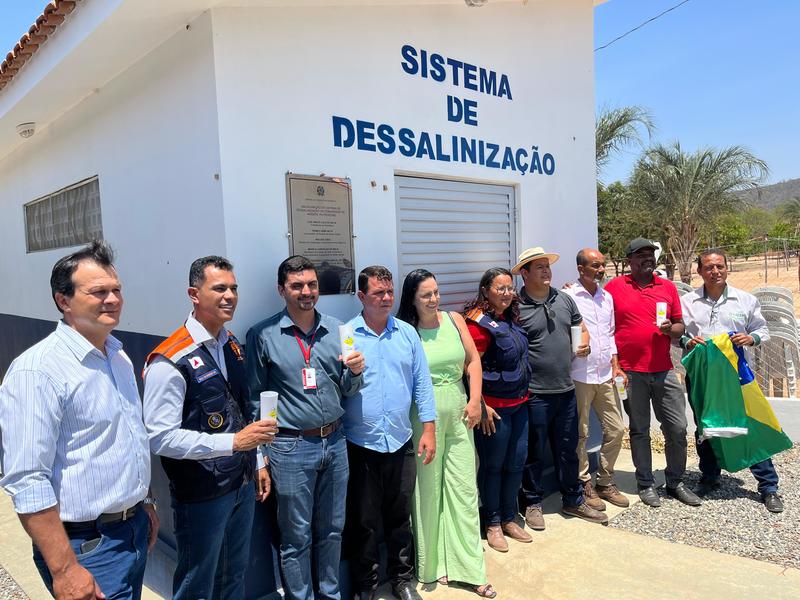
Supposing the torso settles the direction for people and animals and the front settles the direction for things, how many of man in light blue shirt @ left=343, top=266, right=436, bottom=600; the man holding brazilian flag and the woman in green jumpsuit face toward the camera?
3

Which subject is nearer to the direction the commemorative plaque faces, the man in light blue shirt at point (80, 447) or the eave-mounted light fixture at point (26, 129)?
the man in light blue shirt

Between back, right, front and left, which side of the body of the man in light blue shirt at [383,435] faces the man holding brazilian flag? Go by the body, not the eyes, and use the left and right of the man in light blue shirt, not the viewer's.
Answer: left

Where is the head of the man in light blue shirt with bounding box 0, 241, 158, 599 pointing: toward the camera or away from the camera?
toward the camera

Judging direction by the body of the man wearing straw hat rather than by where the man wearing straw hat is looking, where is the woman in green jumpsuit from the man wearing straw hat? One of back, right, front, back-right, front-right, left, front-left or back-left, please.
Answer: right

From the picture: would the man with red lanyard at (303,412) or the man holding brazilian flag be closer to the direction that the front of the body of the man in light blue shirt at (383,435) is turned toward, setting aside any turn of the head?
the man with red lanyard

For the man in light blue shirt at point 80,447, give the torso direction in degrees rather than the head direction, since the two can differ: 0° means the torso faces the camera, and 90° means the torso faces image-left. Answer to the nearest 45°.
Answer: approximately 315°

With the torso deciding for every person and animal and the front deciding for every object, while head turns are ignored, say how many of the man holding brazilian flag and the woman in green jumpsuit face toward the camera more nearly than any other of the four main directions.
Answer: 2

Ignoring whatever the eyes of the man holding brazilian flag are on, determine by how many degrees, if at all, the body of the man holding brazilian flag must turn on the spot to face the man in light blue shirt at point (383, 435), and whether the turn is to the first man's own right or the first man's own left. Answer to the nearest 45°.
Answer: approximately 45° to the first man's own right

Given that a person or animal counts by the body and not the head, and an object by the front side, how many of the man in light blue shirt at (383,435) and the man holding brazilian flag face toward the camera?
2

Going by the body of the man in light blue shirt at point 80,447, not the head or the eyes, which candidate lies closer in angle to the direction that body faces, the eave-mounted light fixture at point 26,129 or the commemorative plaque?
the commemorative plaque

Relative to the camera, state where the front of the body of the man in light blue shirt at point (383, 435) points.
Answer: toward the camera

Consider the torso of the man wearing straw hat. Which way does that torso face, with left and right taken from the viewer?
facing the viewer and to the right of the viewer

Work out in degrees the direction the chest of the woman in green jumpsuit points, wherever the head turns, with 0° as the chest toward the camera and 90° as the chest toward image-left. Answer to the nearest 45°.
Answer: approximately 0°

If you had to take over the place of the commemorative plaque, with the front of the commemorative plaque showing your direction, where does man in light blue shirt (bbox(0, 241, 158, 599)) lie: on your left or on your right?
on your right

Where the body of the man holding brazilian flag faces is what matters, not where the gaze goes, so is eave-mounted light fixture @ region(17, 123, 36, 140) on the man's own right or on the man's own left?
on the man's own right
